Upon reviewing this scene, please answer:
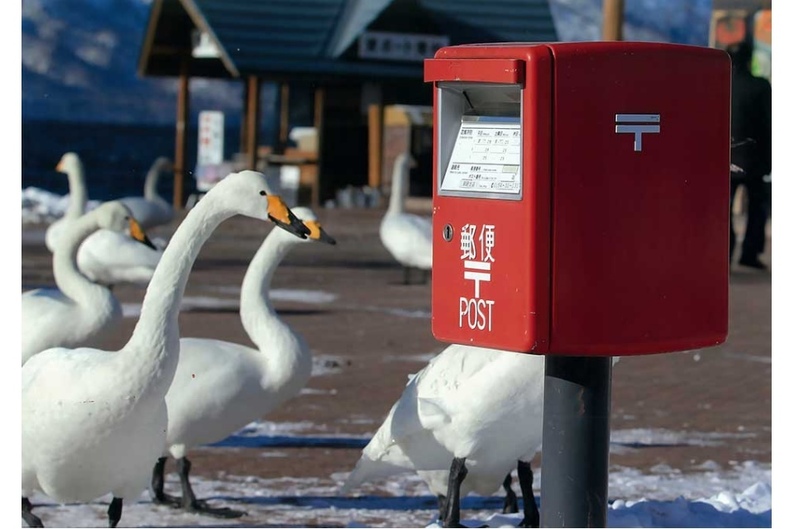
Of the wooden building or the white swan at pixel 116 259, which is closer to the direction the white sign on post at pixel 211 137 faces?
the white swan

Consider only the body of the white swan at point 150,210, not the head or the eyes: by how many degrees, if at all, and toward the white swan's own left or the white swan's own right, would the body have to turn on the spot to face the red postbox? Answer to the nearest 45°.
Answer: approximately 90° to the white swan's own right

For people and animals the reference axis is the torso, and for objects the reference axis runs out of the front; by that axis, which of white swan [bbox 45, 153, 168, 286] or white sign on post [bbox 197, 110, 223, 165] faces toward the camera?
the white sign on post

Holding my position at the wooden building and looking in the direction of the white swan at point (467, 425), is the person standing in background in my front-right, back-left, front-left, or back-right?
front-left

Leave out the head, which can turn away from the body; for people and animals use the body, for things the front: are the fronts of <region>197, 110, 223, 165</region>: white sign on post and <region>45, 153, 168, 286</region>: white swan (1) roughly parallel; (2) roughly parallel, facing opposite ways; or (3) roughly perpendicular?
roughly perpendicular

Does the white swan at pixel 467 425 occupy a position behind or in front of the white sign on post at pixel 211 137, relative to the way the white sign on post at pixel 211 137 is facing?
in front

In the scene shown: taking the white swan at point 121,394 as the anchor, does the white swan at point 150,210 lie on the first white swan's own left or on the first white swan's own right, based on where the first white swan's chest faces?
on the first white swan's own left

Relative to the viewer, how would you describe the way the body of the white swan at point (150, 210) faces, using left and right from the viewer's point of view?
facing to the right of the viewer

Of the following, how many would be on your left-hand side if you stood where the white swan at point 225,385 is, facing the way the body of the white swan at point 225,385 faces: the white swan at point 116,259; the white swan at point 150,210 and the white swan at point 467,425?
2

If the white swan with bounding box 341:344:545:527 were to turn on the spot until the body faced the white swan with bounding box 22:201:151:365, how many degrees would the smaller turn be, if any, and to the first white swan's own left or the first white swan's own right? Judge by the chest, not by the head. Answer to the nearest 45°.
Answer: approximately 90° to the first white swan's own left

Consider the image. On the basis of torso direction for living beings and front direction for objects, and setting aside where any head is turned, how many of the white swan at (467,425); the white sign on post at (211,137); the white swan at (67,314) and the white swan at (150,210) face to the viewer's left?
0

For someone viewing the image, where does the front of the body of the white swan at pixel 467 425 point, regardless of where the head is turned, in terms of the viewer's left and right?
facing away from the viewer and to the right of the viewer

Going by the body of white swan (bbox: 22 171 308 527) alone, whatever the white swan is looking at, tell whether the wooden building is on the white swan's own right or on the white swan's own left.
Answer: on the white swan's own left
